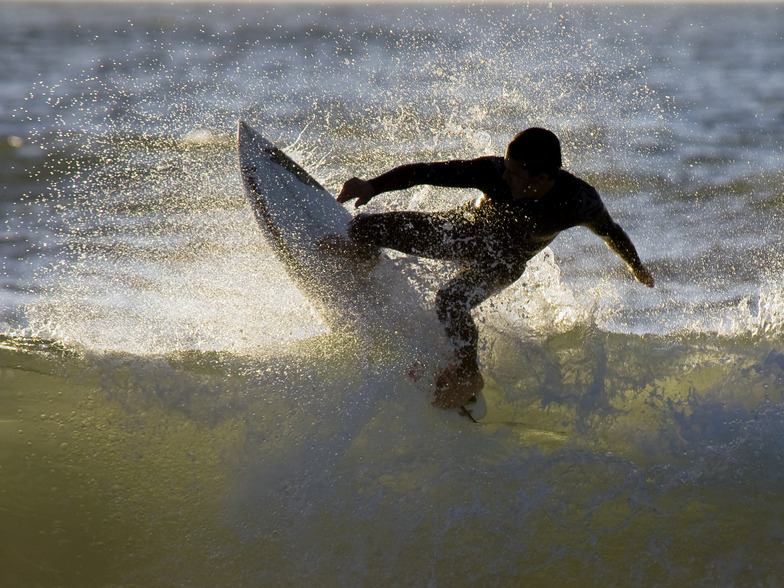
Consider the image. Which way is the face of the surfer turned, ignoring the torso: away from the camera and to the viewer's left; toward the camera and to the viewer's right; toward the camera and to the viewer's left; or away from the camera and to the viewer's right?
toward the camera and to the viewer's left

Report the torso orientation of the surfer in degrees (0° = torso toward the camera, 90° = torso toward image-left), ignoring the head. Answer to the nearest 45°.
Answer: approximately 45°
